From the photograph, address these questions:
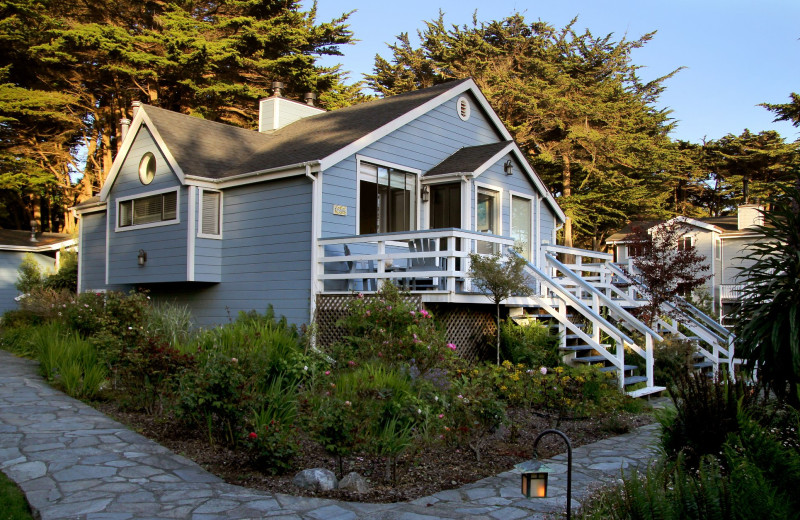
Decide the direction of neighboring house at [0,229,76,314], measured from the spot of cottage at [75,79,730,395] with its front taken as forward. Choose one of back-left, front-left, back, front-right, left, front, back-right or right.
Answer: back

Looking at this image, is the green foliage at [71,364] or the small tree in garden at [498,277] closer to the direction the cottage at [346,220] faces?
the small tree in garden

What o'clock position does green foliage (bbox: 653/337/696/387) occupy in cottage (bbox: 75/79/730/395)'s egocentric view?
The green foliage is roughly at 11 o'clock from the cottage.

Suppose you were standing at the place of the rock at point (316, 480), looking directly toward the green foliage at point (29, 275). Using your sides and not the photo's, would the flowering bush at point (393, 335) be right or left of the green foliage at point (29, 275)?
right

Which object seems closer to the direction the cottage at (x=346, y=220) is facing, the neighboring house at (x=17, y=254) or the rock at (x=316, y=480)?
the rock

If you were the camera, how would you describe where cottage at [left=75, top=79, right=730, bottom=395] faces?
facing the viewer and to the right of the viewer

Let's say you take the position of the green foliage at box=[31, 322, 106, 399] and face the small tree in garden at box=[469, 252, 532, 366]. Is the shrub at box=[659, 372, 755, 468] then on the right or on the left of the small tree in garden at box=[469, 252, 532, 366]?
right

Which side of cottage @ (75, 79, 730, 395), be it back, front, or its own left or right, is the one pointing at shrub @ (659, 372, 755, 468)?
front

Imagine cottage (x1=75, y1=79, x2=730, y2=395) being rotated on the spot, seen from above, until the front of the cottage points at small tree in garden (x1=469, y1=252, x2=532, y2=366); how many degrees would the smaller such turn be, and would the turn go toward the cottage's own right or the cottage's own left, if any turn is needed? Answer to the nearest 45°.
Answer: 0° — it already faces it

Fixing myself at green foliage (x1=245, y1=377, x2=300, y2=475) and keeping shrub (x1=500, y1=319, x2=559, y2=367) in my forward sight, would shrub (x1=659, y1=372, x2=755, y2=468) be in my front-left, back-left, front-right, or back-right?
front-right

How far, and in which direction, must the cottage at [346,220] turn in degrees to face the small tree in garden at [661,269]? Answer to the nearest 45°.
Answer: approximately 45° to its left

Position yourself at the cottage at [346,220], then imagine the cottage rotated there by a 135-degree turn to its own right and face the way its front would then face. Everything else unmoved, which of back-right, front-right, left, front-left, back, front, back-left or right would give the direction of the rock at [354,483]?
left

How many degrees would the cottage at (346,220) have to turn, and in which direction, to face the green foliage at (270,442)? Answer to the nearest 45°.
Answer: approximately 45° to its right

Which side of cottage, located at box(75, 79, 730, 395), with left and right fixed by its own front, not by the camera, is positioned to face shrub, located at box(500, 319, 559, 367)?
front

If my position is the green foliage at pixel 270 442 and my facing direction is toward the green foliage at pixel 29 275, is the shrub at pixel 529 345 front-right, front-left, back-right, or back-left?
front-right
